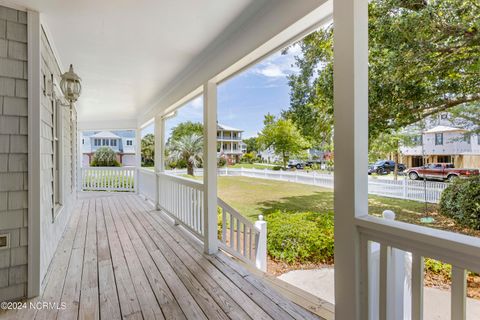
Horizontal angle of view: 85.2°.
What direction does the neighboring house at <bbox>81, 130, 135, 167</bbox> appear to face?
toward the camera

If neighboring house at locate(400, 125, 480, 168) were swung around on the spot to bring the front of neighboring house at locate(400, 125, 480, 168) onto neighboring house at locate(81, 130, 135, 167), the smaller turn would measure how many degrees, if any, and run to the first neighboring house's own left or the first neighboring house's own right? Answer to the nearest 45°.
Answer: approximately 45° to the first neighboring house's own right

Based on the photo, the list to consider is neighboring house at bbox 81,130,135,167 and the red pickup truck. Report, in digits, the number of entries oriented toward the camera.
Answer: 1

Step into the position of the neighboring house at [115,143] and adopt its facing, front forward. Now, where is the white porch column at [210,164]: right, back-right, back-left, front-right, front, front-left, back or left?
front

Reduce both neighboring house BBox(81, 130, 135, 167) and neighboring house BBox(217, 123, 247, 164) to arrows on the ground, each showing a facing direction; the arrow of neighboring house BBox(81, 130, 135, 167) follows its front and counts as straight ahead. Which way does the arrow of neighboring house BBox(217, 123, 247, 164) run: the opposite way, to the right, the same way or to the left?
the same way

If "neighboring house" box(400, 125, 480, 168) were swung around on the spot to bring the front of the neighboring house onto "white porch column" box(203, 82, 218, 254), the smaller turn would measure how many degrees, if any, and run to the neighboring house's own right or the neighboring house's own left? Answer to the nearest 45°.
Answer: approximately 45° to the neighboring house's own right

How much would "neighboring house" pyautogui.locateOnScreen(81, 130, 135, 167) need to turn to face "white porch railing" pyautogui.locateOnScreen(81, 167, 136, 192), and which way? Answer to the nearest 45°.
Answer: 0° — it already faces it

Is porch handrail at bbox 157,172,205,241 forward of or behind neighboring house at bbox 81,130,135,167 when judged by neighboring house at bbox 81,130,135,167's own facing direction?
forward

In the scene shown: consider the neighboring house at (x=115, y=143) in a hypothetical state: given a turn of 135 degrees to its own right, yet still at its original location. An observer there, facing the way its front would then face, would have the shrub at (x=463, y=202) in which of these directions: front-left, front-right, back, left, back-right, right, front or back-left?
back-left

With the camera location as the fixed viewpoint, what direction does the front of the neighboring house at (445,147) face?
facing the viewer and to the left of the viewer

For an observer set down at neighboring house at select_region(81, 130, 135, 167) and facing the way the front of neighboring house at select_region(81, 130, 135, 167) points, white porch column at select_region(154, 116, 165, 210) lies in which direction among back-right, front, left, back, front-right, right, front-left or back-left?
front

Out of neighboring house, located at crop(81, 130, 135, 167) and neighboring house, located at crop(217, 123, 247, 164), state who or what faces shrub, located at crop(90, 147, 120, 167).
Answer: neighboring house, located at crop(81, 130, 135, 167)

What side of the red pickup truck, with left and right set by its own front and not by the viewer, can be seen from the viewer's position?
left
